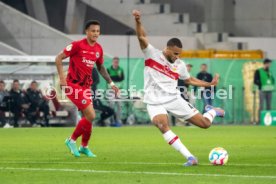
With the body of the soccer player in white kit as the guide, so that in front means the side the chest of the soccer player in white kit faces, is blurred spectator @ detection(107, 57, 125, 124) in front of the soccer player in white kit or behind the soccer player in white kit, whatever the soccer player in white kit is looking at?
behind

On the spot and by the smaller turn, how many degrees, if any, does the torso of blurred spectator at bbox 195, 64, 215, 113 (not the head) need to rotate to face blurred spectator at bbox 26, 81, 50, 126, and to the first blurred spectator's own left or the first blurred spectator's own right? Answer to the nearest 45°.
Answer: approximately 90° to the first blurred spectator's own right

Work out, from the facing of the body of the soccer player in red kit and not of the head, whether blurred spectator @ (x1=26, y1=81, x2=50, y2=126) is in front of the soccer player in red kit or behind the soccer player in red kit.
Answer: behind

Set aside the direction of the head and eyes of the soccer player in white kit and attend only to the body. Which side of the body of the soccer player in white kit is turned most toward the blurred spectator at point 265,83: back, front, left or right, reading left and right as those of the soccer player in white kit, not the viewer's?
back

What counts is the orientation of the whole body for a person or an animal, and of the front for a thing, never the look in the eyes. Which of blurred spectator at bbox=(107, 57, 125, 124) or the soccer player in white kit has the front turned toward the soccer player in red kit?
the blurred spectator

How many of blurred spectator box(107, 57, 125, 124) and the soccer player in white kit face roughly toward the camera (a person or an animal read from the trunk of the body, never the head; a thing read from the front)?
2

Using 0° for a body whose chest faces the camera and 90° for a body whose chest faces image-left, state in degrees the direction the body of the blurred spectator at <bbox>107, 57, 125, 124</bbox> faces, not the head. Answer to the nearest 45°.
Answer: approximately 0°
